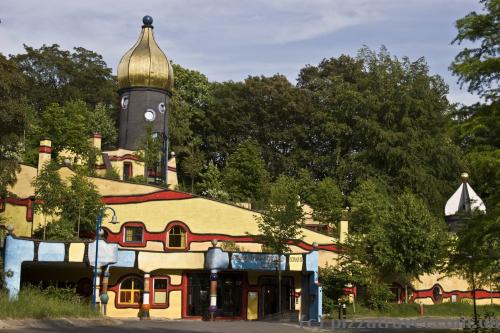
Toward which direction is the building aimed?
toward the camera

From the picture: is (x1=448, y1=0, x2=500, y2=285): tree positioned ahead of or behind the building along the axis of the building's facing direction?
ahead

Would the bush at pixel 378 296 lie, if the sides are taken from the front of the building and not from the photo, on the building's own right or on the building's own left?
on the building's own left

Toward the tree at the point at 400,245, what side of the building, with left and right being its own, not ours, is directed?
left
